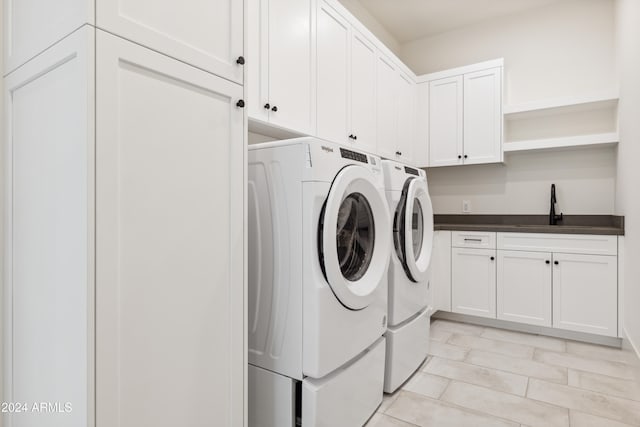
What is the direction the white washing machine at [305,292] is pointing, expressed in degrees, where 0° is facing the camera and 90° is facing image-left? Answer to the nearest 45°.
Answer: approximately 315°

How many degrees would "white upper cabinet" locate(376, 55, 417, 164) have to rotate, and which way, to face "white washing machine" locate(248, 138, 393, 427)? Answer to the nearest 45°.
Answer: approximately 45° to its right

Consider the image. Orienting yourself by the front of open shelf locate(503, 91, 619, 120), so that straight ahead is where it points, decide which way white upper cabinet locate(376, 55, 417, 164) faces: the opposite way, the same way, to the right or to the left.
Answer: to the left

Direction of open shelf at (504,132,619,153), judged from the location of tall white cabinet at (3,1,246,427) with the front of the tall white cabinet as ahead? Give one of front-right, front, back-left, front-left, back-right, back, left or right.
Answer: front-left

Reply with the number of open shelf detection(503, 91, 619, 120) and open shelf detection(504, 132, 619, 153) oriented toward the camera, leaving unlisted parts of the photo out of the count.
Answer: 2

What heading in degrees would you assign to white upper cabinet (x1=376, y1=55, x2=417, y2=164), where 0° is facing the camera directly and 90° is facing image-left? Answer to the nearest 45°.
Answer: approximately 315°

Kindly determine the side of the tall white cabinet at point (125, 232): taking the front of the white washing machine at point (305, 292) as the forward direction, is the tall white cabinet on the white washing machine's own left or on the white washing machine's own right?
on the white washing machine's own right

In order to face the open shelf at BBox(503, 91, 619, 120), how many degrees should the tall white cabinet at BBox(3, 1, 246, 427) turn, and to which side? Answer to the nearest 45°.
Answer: approximately 45° to its left

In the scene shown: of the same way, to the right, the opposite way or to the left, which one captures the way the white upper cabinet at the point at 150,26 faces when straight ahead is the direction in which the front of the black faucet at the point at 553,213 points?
to the left

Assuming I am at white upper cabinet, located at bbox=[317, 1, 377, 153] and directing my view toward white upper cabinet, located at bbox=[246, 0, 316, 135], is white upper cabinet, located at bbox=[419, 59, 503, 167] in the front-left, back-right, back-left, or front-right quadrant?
back-left

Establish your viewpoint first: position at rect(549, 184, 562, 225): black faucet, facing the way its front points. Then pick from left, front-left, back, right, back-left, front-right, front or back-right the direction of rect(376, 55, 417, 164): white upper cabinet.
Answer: front-right

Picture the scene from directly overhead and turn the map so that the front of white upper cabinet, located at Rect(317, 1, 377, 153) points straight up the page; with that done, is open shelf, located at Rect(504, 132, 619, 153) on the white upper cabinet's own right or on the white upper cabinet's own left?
on the white upper cabinet's own left
